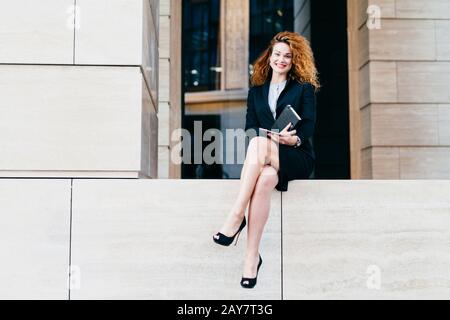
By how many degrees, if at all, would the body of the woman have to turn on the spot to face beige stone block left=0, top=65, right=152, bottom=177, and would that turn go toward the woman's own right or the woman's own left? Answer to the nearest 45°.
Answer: approximately 45° to the woman's own right

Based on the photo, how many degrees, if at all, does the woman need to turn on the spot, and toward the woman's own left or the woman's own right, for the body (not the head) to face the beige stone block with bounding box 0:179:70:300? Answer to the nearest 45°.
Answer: approximately 45° to the woman's own right

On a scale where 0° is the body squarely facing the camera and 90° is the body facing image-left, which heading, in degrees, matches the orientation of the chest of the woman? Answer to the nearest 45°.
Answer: approximately 45°
